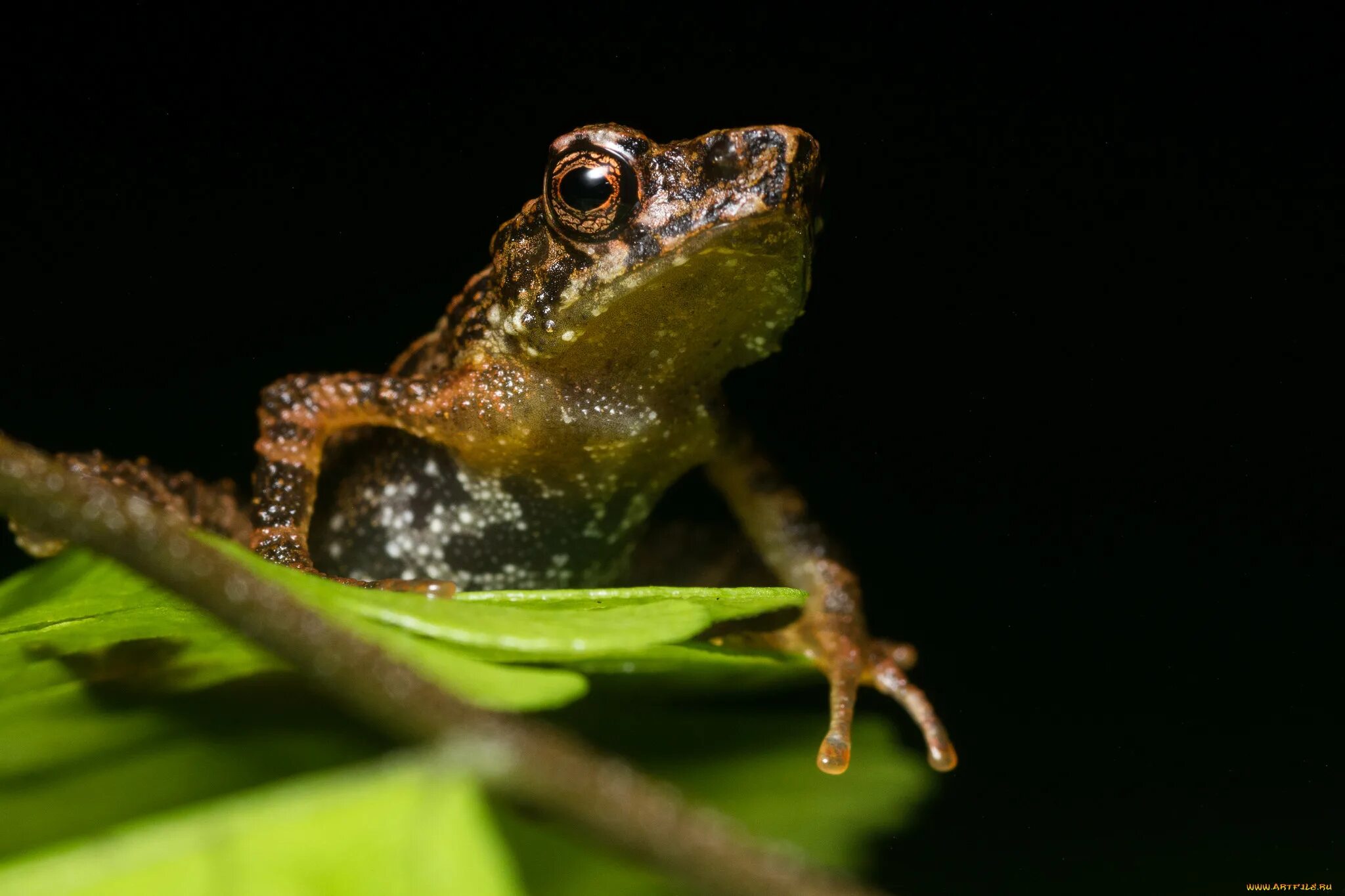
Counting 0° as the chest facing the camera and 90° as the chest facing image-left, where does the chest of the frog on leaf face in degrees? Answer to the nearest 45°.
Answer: approximately 315°
